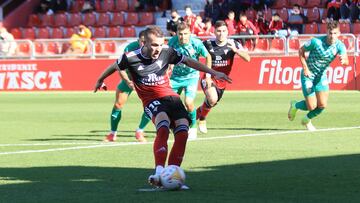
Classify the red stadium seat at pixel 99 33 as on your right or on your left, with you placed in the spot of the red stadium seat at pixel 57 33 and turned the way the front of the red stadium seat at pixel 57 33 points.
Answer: on your left

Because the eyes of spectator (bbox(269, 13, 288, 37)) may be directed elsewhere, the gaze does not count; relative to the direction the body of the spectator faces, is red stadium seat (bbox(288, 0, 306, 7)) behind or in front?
behind

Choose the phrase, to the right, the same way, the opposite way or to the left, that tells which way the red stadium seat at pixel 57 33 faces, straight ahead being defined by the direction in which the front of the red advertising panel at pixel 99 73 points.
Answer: the same way

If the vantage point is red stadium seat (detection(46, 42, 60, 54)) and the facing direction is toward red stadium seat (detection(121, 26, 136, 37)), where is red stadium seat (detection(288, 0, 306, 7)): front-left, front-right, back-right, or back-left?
front-right

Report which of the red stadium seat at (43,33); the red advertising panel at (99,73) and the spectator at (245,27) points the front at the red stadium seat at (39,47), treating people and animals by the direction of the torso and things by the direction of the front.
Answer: the red stadium seat at (43,33)

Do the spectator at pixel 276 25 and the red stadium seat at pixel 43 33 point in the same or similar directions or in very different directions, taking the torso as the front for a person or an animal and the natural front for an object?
same or similar directions

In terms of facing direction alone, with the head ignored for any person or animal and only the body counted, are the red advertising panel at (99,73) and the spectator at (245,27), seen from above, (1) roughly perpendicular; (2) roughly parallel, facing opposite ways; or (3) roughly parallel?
roughly parallel

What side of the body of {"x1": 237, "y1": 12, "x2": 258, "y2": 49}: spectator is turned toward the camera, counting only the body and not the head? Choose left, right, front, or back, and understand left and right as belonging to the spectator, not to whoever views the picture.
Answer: front

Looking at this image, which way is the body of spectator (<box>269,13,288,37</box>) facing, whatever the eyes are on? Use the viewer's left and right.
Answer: facing the viewer

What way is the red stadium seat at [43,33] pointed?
toward the camera

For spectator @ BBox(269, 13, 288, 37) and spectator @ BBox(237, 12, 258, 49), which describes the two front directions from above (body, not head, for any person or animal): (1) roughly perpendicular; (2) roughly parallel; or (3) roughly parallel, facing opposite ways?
roughly parallel
